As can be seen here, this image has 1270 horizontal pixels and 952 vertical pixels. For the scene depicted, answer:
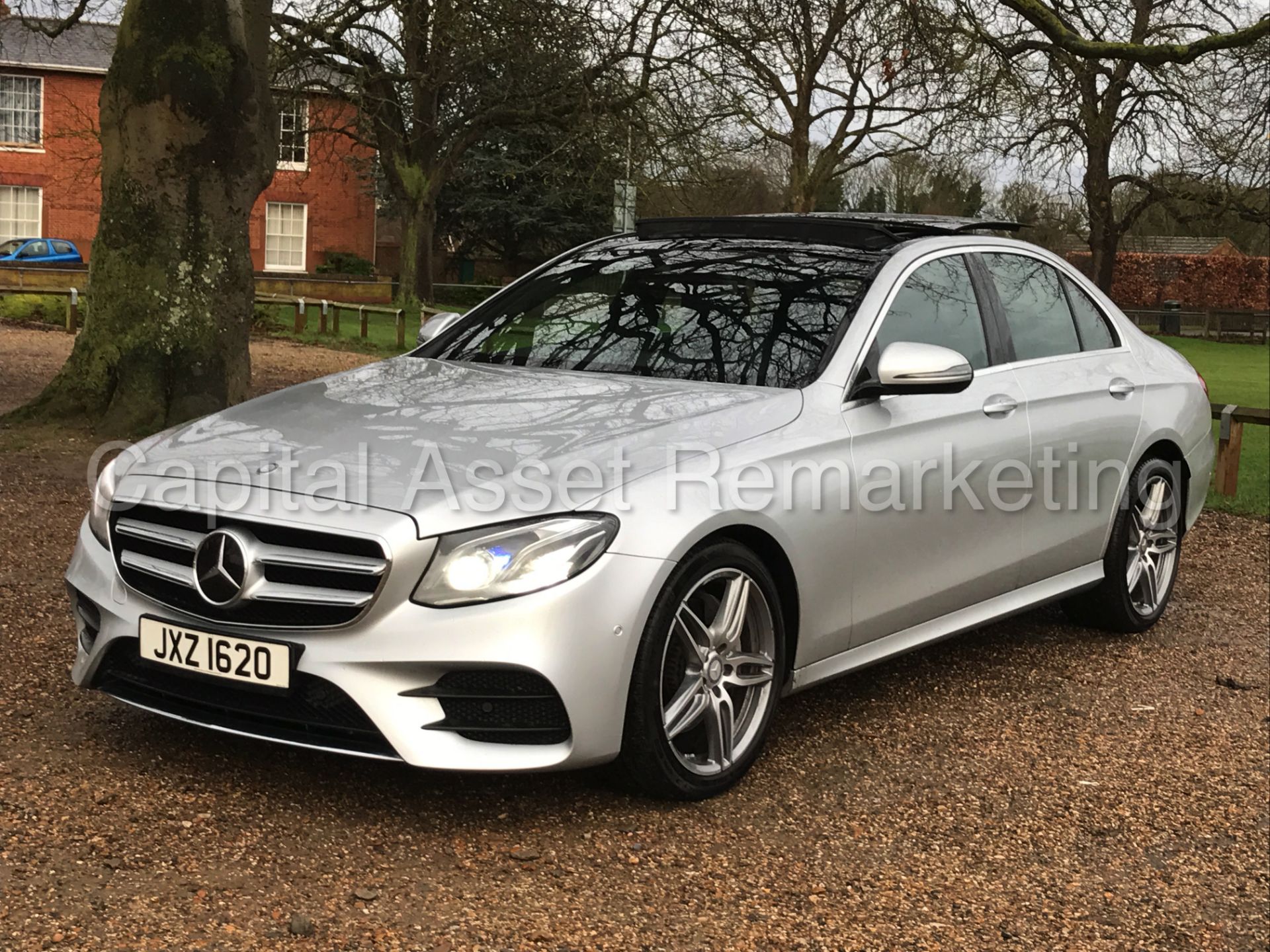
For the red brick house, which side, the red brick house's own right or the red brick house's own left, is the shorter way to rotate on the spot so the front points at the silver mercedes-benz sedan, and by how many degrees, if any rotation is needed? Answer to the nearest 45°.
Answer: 0° — it already faces it

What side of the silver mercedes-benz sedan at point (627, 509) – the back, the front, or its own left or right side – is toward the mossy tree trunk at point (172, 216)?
right

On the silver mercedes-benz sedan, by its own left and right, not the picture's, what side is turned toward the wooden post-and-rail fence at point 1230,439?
back

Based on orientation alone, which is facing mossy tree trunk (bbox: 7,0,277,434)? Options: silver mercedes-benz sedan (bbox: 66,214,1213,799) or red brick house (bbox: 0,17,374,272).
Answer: the red brick house

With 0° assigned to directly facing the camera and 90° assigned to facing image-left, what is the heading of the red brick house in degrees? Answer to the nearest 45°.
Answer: approximately 0°

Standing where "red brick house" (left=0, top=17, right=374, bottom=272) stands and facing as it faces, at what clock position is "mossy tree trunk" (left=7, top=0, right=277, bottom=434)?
The mossy tree trunk is roughly at 12 o'clock from the red brick house.

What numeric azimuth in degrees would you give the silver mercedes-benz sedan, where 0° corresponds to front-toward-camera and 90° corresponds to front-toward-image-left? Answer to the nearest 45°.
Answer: approximately 45°
